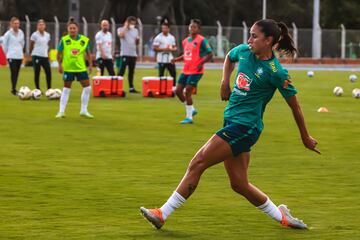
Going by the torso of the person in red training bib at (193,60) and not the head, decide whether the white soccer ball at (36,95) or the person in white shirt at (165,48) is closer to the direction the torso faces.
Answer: the white soccer ball

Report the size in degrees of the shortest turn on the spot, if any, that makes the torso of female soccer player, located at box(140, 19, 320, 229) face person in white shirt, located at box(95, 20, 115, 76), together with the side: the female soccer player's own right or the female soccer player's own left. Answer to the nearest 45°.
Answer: approximately 135° to the female soccer player's own right

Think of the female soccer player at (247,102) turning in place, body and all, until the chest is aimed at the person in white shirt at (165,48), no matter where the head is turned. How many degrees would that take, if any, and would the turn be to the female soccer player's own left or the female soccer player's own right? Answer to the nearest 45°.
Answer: approximately 135° to the female soccer player's own right

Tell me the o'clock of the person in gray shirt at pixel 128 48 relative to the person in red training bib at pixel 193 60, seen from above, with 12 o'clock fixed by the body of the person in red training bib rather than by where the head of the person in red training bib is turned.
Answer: The person in gray shirt is roughly at 4 o'clock from the person in red training bib.

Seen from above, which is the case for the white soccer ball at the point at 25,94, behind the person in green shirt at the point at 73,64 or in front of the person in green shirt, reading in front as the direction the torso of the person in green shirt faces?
behind

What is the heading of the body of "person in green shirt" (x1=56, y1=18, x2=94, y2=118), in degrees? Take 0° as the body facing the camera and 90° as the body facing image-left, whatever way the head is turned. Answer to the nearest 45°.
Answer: approximately 0°
